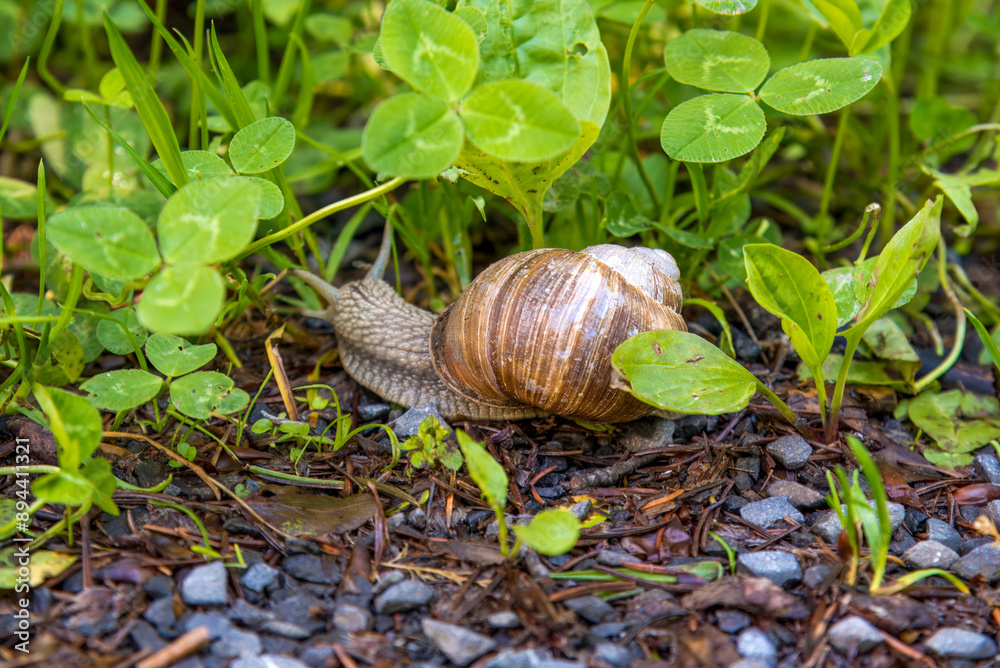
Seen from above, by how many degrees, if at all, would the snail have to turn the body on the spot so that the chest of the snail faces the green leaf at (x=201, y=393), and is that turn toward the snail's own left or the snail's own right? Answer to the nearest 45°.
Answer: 0° — it already faces it

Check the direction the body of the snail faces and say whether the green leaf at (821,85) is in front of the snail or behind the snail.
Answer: behind

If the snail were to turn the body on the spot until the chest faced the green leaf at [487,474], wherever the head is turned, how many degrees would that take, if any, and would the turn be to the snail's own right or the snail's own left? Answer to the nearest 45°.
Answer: approximately 90° to the snail's own left

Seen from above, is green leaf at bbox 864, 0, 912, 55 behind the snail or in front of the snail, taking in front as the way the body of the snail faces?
behind

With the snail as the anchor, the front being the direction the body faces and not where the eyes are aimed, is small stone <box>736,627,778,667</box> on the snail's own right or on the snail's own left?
on the snail's own left

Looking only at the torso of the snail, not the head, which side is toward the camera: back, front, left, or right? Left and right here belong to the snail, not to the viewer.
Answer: left
